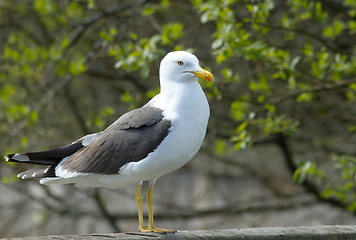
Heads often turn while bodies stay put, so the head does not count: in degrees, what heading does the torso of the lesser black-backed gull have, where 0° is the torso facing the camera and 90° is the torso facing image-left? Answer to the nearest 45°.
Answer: approximately 270°
